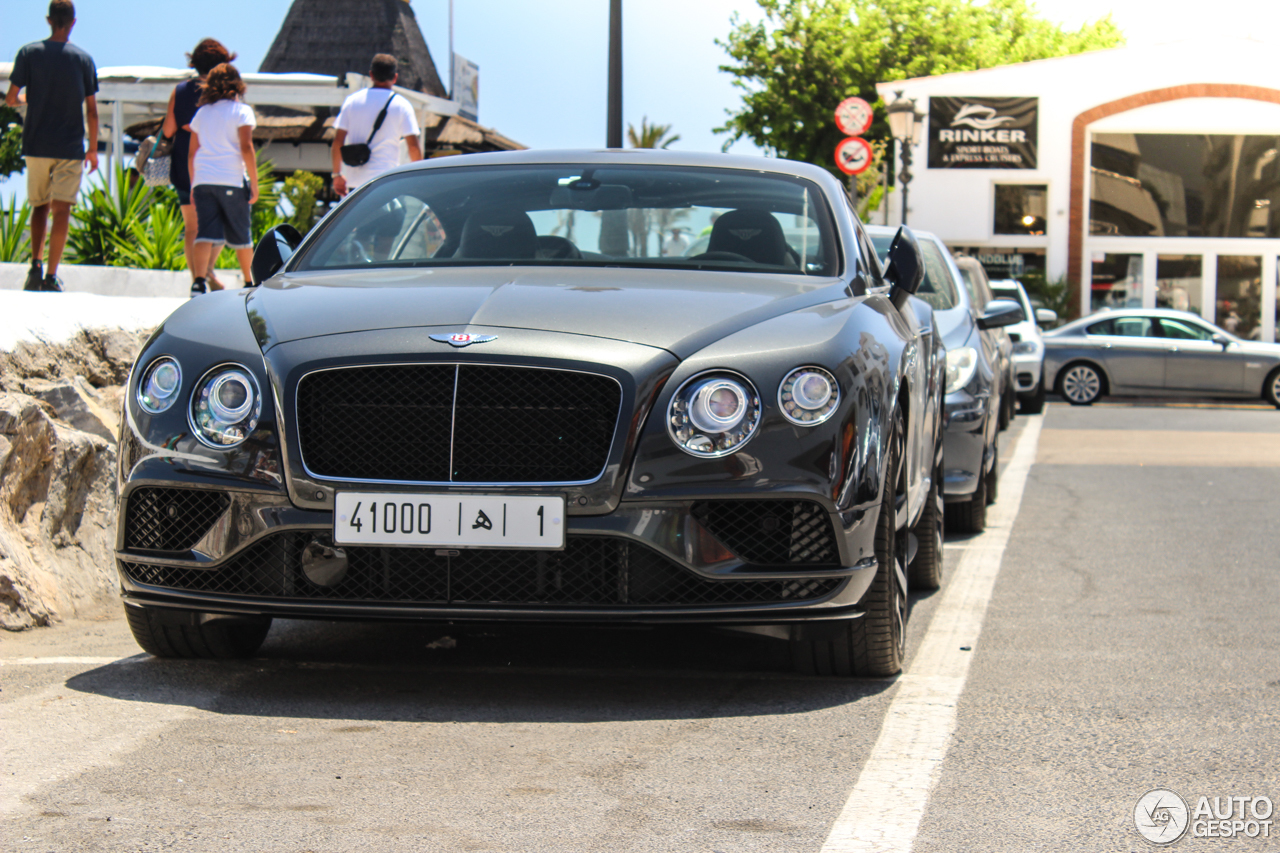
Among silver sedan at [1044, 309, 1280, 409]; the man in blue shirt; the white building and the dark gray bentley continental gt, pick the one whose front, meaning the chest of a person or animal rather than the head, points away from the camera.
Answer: the man in blue shirt

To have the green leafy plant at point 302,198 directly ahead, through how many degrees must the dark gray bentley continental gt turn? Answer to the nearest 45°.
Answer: approximately 180°

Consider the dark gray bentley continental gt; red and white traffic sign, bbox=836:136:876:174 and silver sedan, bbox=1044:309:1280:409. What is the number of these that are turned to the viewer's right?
1

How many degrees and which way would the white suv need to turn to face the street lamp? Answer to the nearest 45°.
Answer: approximately 180°

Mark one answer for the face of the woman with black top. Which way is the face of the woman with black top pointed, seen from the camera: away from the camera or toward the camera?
away from the camera

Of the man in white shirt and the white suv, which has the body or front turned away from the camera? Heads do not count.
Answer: the man in white shirt

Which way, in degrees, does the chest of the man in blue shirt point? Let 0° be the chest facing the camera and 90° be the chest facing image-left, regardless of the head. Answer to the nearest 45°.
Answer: approximately 180°

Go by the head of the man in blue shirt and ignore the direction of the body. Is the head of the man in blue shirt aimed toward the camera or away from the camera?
away from the camera

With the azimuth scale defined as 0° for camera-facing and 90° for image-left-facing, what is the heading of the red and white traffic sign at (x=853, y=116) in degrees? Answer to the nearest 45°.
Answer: approximately 0°

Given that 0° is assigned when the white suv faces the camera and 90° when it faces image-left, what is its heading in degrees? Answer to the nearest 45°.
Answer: approximately 0°

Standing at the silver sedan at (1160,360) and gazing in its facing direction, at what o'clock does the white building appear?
The white building is roughly at 9 o'clock from the silver sedan.

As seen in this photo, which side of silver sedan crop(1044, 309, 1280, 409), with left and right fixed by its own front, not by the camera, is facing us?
right

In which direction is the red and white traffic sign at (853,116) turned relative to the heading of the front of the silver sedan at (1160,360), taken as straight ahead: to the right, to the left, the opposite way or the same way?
to the right
